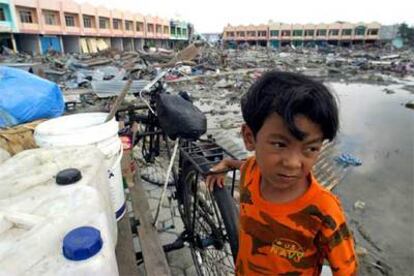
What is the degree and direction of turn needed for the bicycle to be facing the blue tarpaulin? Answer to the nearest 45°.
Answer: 0° — it already faces it

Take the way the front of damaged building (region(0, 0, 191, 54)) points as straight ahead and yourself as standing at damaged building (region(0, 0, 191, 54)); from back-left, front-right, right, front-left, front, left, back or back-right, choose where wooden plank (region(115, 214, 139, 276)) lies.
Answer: front-right

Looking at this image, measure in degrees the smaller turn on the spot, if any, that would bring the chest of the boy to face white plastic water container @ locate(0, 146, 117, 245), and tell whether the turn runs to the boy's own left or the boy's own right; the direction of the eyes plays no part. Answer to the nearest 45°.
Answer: approximately 90° to the boy's own right

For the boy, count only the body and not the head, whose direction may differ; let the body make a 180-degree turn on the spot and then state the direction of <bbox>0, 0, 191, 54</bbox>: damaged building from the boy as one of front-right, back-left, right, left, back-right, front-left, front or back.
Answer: front-left

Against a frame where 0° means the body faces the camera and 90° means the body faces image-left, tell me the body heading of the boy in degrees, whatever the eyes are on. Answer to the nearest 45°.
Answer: approximately 0°

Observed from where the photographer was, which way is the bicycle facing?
facing away from the viewer and to the left of the viewer
